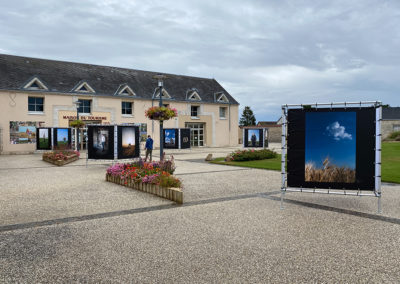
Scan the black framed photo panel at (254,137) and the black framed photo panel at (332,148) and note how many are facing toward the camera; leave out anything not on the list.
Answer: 2

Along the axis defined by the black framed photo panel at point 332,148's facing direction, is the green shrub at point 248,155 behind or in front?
behind

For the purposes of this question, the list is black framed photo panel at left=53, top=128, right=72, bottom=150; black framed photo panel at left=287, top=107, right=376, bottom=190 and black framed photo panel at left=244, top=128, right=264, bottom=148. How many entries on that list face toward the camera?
3

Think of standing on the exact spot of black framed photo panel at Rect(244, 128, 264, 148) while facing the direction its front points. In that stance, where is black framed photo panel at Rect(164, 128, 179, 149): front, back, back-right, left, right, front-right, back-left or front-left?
right

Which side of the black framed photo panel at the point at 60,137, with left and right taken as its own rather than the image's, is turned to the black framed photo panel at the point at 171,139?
left

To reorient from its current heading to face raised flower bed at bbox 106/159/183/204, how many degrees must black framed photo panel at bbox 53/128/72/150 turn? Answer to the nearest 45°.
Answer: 0° — it already faces it

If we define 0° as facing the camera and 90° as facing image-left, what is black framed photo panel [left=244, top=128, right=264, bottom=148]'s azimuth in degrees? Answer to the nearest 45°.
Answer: approximately 0°

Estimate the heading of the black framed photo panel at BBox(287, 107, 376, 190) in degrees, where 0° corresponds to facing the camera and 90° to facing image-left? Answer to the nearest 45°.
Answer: approximately 0°

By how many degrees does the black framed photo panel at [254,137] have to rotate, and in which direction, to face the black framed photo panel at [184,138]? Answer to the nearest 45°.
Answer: approximately 90° to its right

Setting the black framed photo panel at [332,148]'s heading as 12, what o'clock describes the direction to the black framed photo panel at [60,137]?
the black framed photo panel at [60,137] is roughly at 4 o'clock from the black framed photo panel at [332,148].

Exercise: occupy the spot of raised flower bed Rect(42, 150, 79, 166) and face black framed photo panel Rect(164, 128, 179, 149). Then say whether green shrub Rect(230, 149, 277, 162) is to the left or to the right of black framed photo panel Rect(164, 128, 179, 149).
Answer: right
